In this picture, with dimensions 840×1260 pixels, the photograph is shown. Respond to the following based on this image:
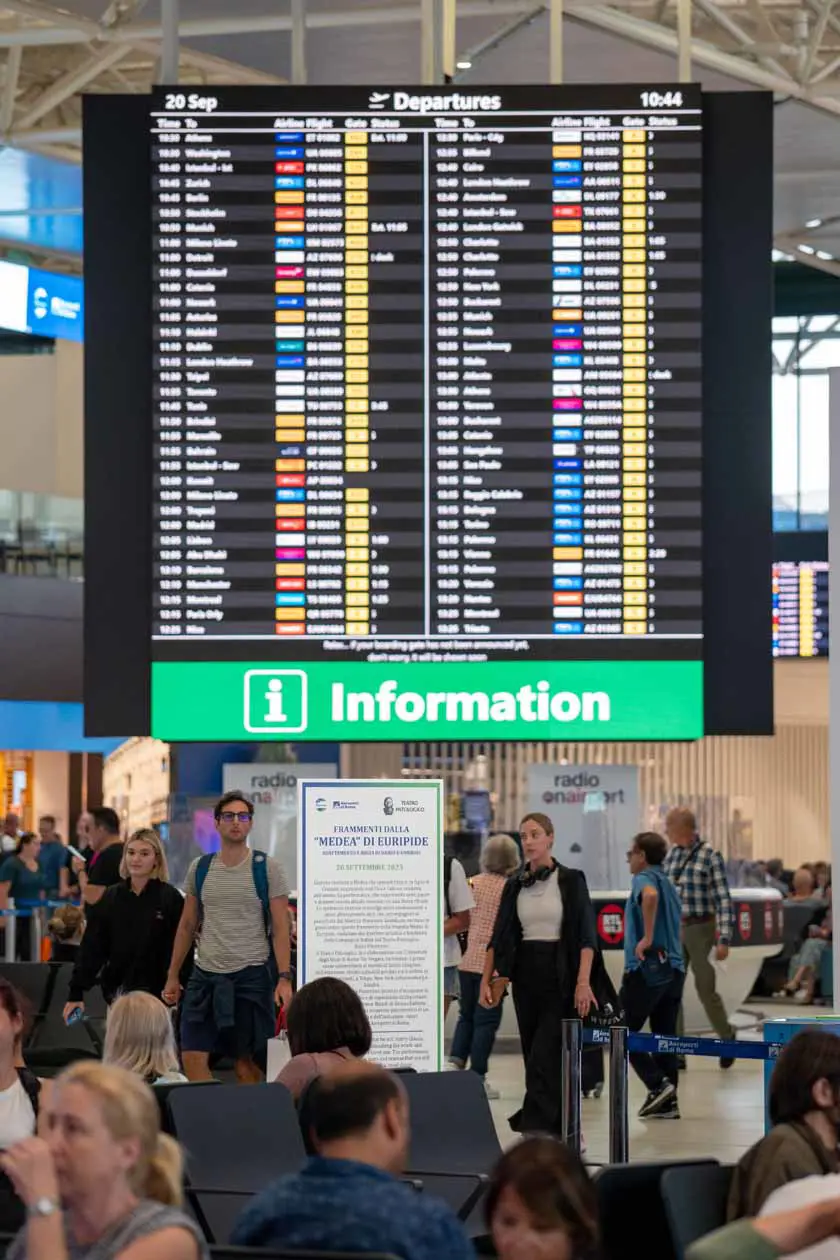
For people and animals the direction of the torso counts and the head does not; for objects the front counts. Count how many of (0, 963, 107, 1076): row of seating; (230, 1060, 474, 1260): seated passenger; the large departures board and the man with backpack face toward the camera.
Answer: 3

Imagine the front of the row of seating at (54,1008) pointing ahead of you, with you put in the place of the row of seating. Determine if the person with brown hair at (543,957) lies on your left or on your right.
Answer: on your left

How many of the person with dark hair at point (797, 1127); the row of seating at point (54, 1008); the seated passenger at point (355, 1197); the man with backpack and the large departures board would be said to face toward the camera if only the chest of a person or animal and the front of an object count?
3

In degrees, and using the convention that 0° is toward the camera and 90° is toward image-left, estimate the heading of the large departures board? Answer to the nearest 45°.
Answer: approximately 0°

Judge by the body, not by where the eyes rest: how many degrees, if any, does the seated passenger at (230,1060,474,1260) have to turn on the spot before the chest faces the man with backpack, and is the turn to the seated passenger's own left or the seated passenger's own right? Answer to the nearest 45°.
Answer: approximately 45° to the seated passenger's own left

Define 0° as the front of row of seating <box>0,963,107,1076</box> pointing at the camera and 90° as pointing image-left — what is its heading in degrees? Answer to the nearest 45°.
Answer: approximately 0°

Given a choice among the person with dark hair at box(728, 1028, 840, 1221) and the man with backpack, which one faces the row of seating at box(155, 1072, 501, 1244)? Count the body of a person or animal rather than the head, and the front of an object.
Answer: the man with backpack

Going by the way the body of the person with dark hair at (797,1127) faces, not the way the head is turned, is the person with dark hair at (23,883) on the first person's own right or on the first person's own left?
on the first person's own left
